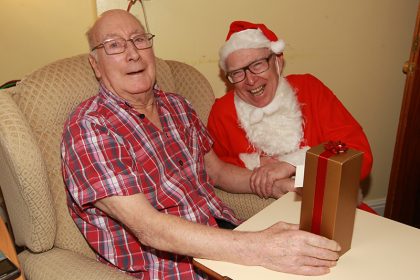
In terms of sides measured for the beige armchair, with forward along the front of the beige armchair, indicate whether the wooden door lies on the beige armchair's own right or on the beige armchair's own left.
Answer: on the beige armchair's own left

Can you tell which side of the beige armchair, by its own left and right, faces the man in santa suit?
left

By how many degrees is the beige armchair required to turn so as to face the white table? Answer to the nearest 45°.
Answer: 0° — it already faces it

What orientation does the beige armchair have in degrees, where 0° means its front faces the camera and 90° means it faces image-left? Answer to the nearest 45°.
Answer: approximately 315°

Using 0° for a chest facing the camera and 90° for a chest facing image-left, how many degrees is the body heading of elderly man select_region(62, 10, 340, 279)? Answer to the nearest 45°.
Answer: approximately 315°
